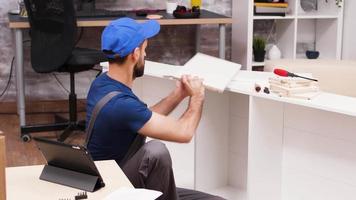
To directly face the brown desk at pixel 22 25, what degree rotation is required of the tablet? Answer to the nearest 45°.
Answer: approximately 45° to its left

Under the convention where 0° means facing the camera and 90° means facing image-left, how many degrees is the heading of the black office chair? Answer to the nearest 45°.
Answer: approximately 225°

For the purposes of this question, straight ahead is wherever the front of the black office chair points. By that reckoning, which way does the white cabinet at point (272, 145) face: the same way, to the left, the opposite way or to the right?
the opposite way

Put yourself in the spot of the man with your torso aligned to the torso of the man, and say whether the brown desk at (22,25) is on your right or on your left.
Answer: on your left

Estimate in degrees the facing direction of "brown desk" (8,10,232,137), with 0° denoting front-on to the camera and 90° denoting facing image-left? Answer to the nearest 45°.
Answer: approximately 0°

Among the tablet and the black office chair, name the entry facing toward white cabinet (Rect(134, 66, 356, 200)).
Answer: the tablet

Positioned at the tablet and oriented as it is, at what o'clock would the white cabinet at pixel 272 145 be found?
The white cabinet is roughly at 12 o'clock from the tablet.

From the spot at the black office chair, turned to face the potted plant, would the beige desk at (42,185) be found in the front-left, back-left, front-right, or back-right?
back-right

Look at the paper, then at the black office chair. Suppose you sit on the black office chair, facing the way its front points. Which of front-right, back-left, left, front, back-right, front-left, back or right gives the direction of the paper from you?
back-right

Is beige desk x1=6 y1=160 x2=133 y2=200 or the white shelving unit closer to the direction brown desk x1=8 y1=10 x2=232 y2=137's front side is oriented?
the beige desk

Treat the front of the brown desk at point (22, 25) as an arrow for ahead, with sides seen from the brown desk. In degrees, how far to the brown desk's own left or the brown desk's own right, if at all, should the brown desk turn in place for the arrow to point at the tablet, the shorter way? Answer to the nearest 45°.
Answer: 0° — it already faces it

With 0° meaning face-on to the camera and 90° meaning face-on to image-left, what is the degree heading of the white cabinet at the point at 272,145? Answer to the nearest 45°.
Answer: approximately 45°

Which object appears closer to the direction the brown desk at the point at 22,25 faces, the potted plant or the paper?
the paper
